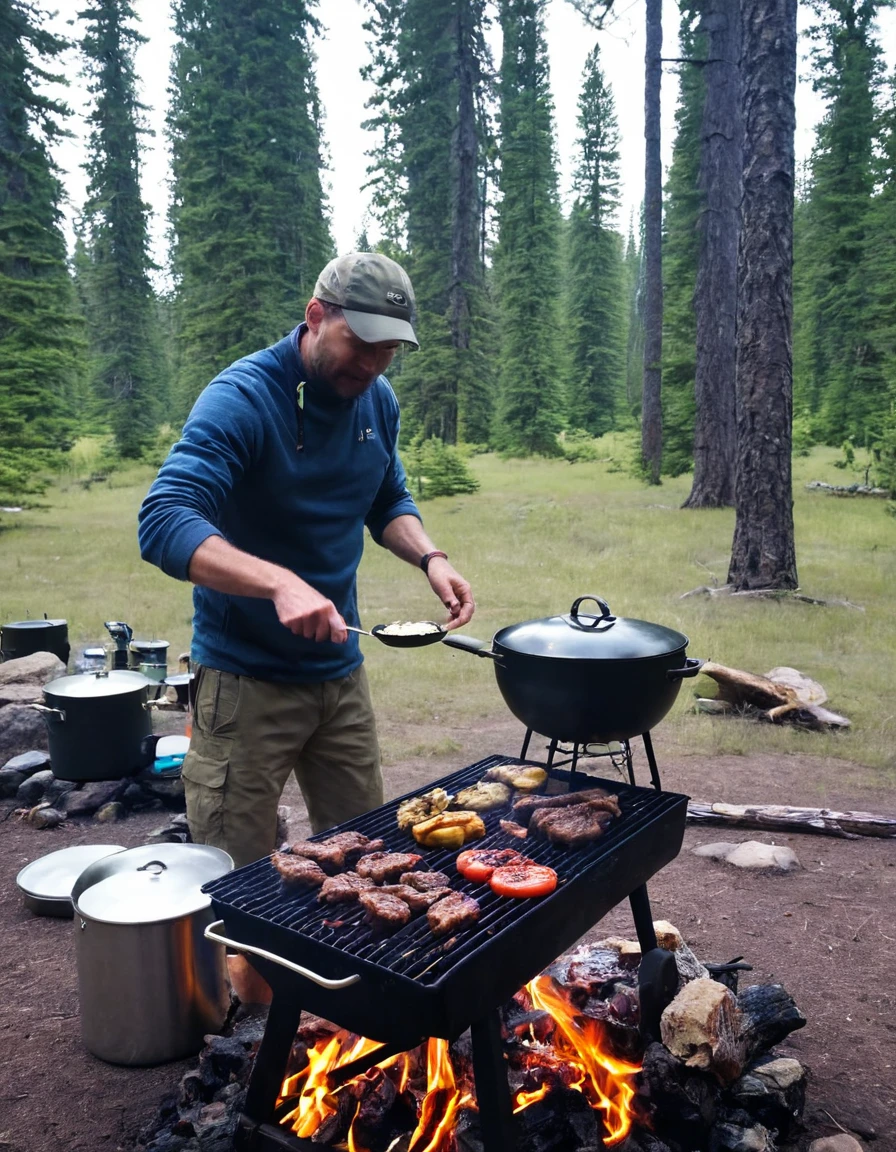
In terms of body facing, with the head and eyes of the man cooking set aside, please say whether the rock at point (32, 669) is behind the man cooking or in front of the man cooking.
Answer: behind

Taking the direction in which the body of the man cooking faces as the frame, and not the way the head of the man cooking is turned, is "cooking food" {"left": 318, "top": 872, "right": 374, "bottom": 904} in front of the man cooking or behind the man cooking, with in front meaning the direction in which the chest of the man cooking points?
in front

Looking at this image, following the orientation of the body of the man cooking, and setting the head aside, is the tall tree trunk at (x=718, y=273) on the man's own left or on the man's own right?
on the man's own left

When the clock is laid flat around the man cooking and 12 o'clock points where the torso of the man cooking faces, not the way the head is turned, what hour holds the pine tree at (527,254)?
The pine tree is roughly at 8 o'clock from the man cooking.

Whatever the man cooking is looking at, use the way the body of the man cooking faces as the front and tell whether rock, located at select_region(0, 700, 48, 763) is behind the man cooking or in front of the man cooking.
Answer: behind

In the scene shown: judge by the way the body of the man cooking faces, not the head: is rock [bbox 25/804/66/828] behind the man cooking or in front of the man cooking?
behind

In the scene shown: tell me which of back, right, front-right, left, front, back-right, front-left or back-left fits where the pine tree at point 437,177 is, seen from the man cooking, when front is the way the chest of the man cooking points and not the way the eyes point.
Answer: back-left

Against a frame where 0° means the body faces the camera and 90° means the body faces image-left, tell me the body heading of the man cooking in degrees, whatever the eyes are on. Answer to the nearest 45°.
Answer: approximately 315°

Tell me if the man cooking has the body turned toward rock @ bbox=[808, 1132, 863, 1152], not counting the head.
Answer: yes
